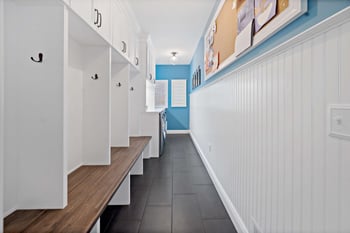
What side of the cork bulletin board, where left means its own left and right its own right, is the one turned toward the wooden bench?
front

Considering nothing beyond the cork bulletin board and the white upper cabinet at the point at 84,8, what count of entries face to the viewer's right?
1

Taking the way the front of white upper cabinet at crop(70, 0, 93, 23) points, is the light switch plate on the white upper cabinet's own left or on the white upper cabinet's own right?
on the white upper cabinet's own right

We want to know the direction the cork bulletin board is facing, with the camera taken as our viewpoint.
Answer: facing the viewer and to the left of the viewer

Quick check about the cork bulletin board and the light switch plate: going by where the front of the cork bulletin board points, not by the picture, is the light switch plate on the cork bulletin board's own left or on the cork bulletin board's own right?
on the cork bulletin board's own left

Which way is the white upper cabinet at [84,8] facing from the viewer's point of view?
to the viewer's right

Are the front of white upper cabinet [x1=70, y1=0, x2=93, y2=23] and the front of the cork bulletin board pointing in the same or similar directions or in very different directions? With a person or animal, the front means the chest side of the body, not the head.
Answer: very different directions
